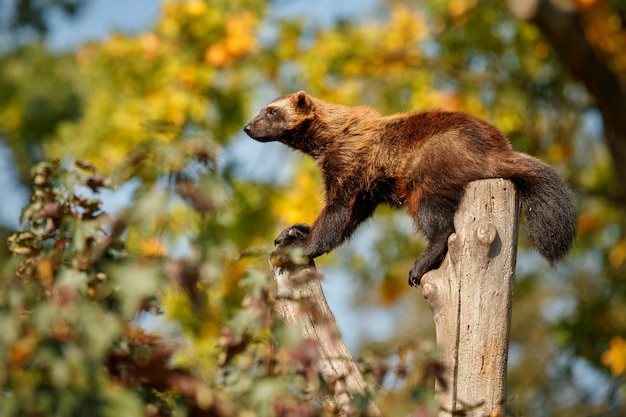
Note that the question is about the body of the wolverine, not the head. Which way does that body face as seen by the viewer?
to the viewer's left

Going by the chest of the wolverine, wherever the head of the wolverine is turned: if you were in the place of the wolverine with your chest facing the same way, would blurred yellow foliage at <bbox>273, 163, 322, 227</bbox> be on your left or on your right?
on your right
